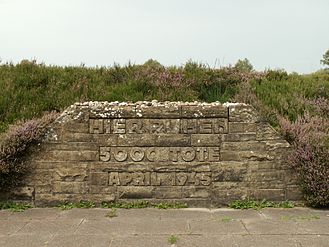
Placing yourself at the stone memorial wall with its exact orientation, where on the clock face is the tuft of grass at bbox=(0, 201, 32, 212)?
The tuft of grass is roughly at 3 o'clock from the stone memorial wall.

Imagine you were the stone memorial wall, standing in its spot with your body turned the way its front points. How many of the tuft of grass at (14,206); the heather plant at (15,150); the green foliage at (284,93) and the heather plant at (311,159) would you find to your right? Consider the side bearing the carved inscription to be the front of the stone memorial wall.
2

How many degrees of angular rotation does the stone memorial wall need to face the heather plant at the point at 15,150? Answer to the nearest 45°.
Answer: approximately 90° to its right

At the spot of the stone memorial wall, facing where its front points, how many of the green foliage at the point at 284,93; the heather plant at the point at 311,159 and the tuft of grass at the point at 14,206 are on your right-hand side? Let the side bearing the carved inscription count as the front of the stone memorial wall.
1

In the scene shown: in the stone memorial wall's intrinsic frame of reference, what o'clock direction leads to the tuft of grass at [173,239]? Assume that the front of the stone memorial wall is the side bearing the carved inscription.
The tuft of grass is roughly at 12 o'clock from the stone memorial wall.

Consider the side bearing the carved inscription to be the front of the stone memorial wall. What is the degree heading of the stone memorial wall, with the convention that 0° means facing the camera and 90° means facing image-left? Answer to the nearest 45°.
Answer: approximately 0°

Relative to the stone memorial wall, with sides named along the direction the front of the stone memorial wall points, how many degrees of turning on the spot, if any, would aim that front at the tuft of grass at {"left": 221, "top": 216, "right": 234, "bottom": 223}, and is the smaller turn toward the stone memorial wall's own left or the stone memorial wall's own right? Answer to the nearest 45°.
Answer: approximately 45° to the stone memorial wall's own left

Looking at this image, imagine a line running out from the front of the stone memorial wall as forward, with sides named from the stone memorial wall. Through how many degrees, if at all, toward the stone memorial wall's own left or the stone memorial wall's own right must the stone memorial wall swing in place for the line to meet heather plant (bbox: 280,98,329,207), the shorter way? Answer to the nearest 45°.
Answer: approximately 90° to the stone memorial wall's own left
